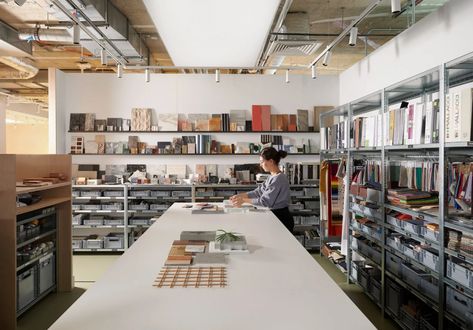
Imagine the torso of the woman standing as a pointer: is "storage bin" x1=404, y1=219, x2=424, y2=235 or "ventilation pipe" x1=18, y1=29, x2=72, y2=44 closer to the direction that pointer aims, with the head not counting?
the ventilation pipe

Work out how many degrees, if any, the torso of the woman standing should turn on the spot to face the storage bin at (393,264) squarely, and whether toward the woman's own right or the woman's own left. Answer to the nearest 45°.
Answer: approximately 135° to the woman's own left

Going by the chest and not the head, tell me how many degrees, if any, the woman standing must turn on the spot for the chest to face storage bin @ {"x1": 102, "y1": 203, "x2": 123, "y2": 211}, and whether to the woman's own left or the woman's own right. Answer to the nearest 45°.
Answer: approximately 45° to the woman's own right

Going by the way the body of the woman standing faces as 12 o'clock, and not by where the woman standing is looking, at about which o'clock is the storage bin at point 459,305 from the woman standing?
The storage bin is roughly at 8 o'clock from the woman standing.

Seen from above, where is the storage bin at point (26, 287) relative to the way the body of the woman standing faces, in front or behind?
in front

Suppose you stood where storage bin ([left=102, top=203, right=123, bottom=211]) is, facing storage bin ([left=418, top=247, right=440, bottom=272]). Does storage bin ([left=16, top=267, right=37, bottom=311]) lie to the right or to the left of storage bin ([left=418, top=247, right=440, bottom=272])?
right

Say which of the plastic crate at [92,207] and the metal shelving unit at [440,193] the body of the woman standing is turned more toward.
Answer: the plastic crate

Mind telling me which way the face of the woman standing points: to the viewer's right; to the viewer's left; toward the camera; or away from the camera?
to the viewer's left

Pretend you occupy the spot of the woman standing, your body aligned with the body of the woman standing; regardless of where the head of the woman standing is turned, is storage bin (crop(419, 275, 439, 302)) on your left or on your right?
on your left

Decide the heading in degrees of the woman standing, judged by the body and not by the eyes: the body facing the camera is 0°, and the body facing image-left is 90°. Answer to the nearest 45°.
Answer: approximately 90°
